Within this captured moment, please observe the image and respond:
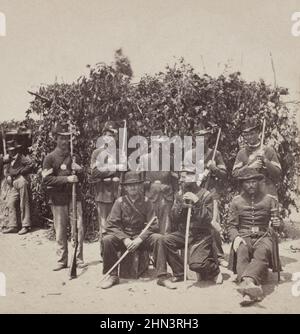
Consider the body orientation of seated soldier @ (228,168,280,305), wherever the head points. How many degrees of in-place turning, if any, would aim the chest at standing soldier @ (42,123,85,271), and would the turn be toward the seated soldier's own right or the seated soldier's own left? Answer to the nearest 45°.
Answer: approximately 90° to the seated soldier's own right

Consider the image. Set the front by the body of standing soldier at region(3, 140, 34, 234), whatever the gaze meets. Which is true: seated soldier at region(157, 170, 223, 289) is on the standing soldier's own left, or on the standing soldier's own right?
on the standing soldier's own left

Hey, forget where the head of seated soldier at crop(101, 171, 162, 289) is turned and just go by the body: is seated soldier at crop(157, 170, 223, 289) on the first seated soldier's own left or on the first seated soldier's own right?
on the first seated soldier's own left

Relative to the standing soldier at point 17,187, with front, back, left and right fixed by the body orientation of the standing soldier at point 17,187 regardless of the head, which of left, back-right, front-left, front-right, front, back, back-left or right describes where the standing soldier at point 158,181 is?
left

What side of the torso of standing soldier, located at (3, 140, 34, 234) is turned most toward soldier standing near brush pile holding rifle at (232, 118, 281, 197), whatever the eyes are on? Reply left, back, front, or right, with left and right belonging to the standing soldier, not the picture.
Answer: left

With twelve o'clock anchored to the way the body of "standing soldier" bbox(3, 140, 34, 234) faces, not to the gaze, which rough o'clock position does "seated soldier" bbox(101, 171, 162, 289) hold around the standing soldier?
The seated soldier is roughly at 10 o'clock from the standing soldier.

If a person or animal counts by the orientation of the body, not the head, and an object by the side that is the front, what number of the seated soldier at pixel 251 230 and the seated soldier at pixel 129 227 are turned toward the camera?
2

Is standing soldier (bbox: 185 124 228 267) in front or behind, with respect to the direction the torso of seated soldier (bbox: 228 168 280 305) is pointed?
behind

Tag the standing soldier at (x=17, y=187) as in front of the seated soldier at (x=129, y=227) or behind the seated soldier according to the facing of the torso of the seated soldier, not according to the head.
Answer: behind

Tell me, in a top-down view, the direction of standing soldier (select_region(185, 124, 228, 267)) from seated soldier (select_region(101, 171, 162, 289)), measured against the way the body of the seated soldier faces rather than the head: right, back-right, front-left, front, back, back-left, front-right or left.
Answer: back-left
